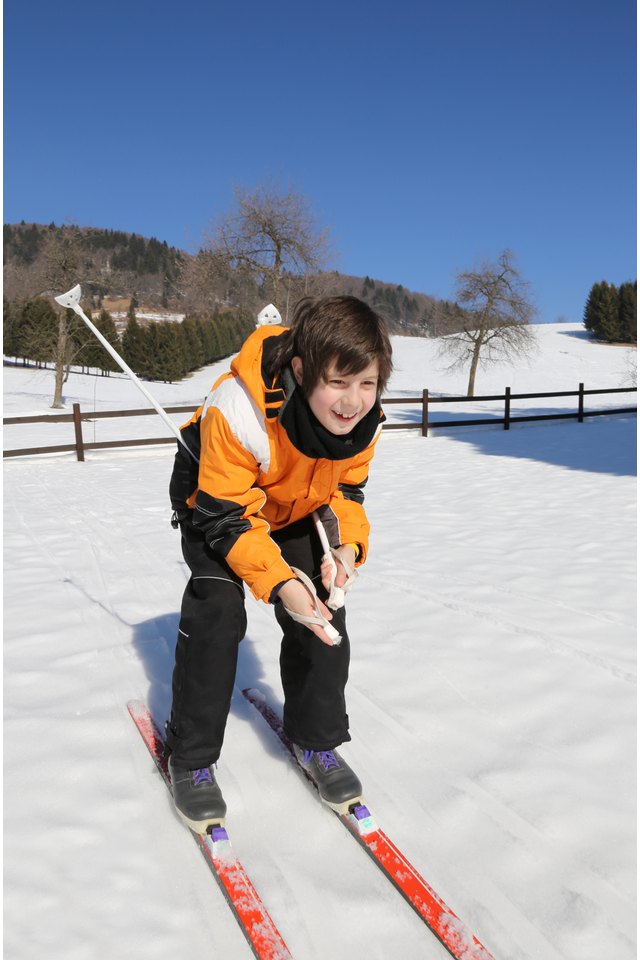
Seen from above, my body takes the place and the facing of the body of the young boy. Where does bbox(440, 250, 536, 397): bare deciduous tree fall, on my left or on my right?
on my left

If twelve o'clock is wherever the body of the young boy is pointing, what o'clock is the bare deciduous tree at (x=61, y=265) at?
The bare deciduous tree is roughly at 7 o'clock from the young boy.
